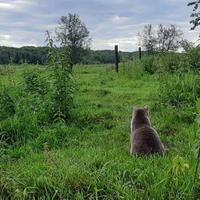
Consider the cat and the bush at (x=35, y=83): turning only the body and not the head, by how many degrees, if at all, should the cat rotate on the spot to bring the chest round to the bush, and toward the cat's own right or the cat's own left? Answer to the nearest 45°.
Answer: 0° — it already faces it

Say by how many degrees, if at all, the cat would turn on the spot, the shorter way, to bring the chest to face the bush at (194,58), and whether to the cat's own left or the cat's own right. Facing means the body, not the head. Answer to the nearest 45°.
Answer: approximately 45° to the cat's own right

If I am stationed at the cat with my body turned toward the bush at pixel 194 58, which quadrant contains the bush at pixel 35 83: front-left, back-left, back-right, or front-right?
front-left

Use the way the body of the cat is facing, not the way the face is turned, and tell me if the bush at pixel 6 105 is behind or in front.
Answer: in front

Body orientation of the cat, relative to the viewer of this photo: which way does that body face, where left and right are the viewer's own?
facing away from the viewer and to the left of the viewer

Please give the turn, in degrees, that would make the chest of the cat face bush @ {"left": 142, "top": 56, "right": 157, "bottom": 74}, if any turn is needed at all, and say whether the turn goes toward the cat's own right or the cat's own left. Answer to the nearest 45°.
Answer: approximately 45° to the cat's own right

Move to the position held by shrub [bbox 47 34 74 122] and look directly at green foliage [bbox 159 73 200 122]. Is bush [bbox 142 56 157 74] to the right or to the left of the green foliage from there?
left

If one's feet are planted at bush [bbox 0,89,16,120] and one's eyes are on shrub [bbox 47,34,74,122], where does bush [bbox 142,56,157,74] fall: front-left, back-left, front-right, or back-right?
front-left
